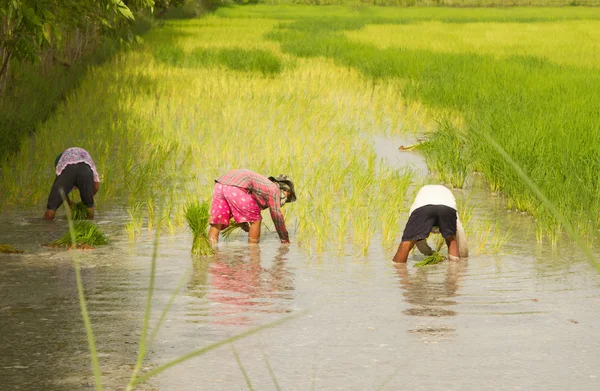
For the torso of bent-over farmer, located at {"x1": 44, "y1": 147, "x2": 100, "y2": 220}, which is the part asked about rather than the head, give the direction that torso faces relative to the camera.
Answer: away from the camera

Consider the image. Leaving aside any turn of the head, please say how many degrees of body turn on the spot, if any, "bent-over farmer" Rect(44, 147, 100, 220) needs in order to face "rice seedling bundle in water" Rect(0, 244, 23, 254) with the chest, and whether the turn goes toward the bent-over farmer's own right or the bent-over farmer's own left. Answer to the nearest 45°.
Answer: approximately 180°

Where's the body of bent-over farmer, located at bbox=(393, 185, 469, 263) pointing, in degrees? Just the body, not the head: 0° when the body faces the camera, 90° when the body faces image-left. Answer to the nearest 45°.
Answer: approximately 180°

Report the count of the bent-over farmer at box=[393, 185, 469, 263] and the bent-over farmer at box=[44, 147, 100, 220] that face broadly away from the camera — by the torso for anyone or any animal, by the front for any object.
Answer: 2

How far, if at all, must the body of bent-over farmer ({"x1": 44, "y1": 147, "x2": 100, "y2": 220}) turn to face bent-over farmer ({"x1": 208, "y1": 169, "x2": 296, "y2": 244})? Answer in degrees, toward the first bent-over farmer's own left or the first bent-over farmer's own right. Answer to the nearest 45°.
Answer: approximately 135° to the first bent-over farmer's own right

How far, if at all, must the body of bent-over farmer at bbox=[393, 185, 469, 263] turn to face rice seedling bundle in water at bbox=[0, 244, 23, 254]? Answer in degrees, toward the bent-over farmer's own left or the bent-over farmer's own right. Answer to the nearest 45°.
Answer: approximately 90° to the bent-over farmer's own left

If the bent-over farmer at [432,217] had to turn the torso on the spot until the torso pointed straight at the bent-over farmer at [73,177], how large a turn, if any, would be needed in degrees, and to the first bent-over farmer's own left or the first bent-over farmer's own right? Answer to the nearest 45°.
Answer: approximately 45° to the first bent-over farmer's own left

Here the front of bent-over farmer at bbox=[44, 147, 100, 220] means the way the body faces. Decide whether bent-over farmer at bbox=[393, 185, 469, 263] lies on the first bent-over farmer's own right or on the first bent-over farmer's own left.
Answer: on the first bent-over farmer's own right
